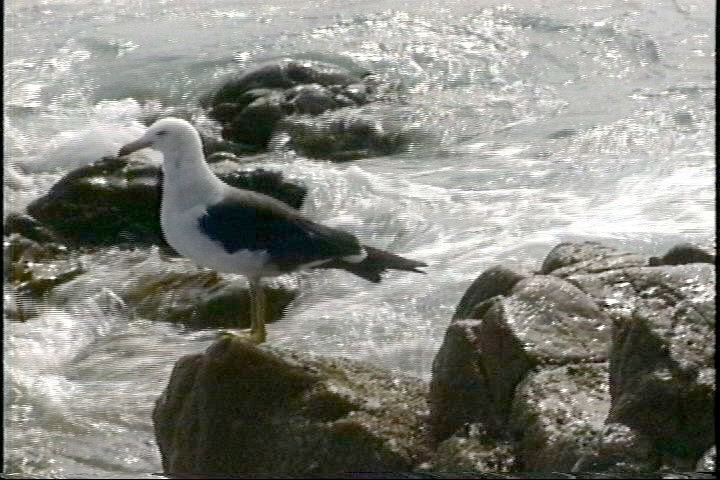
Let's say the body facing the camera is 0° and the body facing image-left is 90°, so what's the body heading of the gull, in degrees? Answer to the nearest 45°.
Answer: approximately 90°

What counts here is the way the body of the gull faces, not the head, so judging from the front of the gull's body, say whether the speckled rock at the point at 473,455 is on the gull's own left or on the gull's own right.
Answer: on the gull's own left

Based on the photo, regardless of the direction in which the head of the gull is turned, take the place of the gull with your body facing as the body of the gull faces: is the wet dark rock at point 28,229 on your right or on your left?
on your right

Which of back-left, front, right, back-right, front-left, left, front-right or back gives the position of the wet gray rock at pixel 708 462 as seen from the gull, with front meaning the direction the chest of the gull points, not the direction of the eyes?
back-left

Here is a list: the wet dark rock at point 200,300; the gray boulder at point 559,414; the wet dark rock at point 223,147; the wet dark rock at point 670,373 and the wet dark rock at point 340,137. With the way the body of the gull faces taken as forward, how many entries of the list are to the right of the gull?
3

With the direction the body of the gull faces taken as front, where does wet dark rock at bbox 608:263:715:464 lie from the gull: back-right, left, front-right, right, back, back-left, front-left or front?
back-left

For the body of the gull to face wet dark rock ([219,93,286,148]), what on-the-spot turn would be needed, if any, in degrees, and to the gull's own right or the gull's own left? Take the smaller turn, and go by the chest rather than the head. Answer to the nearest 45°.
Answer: approximately 90° to the gull's own right

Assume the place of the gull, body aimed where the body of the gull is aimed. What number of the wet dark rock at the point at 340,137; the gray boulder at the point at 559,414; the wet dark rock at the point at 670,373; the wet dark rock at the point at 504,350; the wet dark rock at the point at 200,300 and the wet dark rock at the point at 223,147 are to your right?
3

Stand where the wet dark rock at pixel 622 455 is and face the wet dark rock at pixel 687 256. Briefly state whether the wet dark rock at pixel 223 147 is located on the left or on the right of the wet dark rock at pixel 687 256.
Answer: left

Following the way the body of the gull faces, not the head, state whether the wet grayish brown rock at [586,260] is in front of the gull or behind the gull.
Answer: behind

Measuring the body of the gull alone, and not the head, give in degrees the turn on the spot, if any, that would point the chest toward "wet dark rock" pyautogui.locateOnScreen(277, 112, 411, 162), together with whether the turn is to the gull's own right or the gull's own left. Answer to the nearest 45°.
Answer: approximately 90° to the gull's own right

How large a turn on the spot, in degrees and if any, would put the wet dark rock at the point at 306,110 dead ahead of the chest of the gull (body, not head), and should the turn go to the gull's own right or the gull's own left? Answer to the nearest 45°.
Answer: approximately 90° to the gull's own right

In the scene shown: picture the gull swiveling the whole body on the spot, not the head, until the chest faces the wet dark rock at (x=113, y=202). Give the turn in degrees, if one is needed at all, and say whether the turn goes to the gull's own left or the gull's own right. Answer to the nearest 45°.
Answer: approximately 90° to the gull's own right

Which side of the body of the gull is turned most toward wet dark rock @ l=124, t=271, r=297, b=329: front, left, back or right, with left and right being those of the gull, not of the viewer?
right

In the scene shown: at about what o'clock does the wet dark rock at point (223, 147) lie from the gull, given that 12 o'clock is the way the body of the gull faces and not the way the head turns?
The wet dark rock is roughly at 3 o'clock from the gull.
